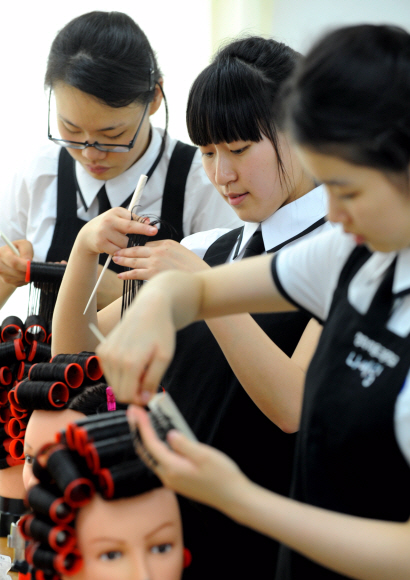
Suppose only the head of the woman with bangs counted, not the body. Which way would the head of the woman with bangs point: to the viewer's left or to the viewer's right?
to the viewer's left

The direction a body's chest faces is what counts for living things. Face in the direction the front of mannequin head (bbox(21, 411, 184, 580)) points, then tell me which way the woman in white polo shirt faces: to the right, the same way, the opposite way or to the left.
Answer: to the right

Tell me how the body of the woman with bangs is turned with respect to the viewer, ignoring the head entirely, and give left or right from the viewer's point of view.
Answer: facing the viewer and to the left of the viewer

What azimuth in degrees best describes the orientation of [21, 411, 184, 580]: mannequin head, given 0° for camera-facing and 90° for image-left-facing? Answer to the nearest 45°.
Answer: approximately 315°
